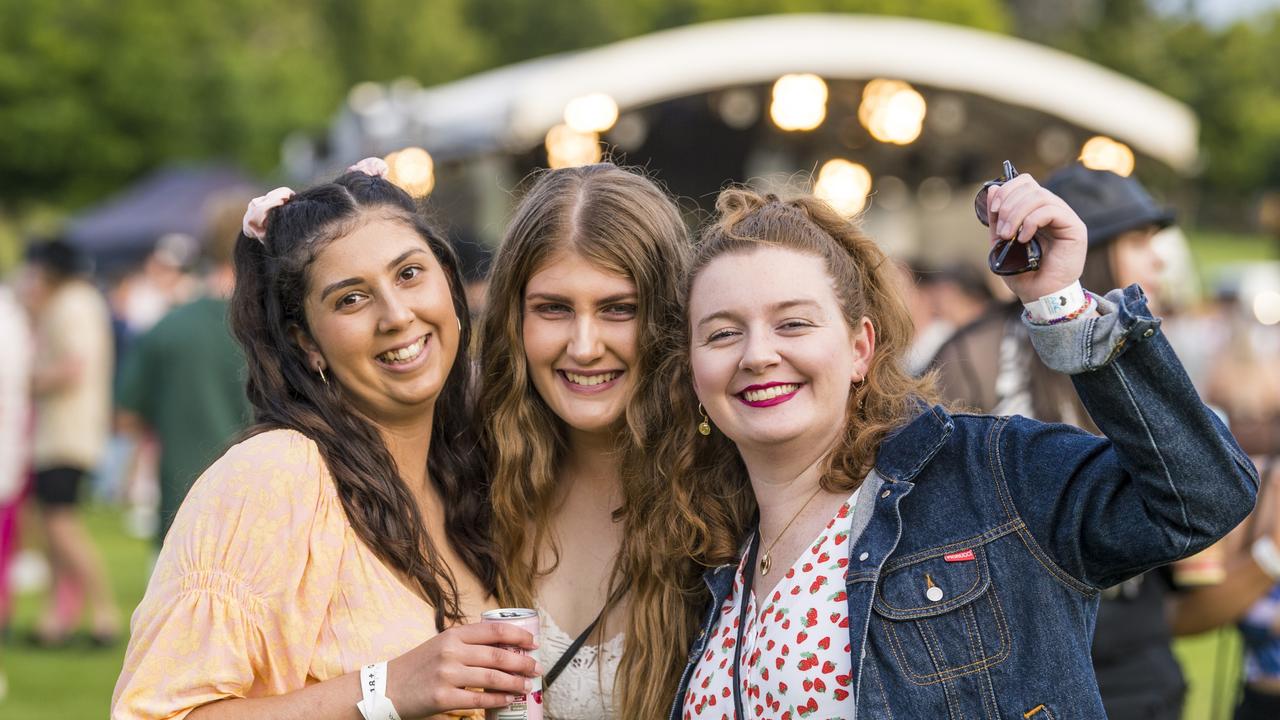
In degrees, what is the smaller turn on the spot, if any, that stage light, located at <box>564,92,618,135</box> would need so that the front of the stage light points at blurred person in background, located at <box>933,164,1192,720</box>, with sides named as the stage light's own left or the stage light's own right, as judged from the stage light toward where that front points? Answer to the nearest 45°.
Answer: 0° — it already faces them

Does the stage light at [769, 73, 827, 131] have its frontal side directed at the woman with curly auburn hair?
yes

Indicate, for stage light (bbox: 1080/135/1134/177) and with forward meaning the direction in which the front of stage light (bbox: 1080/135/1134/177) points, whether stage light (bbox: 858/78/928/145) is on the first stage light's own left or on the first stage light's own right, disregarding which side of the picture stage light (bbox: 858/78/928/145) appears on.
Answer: on the first stage light's own right

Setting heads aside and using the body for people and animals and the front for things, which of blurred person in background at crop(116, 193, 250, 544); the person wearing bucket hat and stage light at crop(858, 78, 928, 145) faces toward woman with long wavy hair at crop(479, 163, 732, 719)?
the stage light
